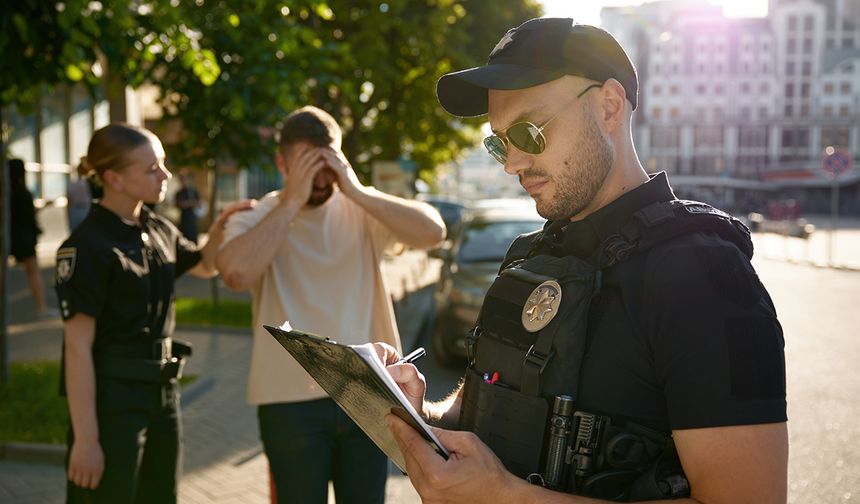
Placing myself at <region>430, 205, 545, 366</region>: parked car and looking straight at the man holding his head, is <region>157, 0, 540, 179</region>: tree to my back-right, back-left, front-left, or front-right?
back-right

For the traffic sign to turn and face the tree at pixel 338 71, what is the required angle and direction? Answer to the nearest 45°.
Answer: approximately 45° to its right

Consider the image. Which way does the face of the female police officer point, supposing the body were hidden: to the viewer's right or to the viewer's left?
to the viewer's right

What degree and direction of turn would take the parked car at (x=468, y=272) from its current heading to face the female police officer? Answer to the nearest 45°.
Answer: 0° — it already faces them

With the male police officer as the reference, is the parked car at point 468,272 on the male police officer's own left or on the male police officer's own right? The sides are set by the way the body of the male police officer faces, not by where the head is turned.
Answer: on the male police officer's own right

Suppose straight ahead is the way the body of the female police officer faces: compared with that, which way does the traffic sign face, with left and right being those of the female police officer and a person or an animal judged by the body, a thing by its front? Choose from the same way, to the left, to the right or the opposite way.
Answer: to the right

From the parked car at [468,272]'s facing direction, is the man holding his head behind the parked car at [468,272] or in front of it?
in front

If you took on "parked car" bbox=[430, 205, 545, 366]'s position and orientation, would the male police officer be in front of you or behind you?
in front

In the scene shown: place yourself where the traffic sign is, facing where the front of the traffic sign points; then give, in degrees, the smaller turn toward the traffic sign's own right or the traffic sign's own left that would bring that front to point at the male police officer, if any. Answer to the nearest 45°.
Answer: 0° — it already faces them

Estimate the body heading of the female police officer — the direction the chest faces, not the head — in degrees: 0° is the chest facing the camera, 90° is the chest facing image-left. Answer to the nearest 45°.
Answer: approximately 315°

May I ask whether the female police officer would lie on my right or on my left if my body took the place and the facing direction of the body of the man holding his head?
on my right

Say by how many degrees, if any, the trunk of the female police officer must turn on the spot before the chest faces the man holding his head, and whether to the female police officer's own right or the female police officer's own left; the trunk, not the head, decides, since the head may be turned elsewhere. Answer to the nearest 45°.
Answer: approximately 45° to the female police officer's own left

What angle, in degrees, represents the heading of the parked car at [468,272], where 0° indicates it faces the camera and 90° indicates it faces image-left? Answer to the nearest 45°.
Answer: approximately 0°

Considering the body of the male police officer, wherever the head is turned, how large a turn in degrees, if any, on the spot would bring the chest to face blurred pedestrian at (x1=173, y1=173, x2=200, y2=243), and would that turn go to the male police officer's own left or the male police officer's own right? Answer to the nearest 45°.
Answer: approximately 90° to the male police officer's own right

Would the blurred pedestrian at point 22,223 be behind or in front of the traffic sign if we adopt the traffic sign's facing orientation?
in front

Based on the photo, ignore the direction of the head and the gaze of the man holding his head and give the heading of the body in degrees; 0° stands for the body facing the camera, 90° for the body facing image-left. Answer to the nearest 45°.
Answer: approximately 0°
